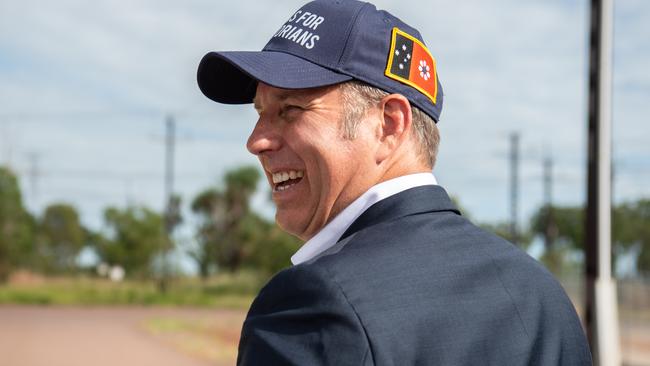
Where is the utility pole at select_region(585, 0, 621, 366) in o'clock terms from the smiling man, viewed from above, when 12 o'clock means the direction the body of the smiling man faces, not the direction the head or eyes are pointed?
The utility pole is roughly at 2 o'clock from the smiling man.

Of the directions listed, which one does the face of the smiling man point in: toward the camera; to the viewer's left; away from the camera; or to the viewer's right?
to the viewer's left

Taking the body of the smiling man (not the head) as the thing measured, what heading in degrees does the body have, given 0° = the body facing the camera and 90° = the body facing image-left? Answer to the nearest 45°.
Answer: approximately 135°
